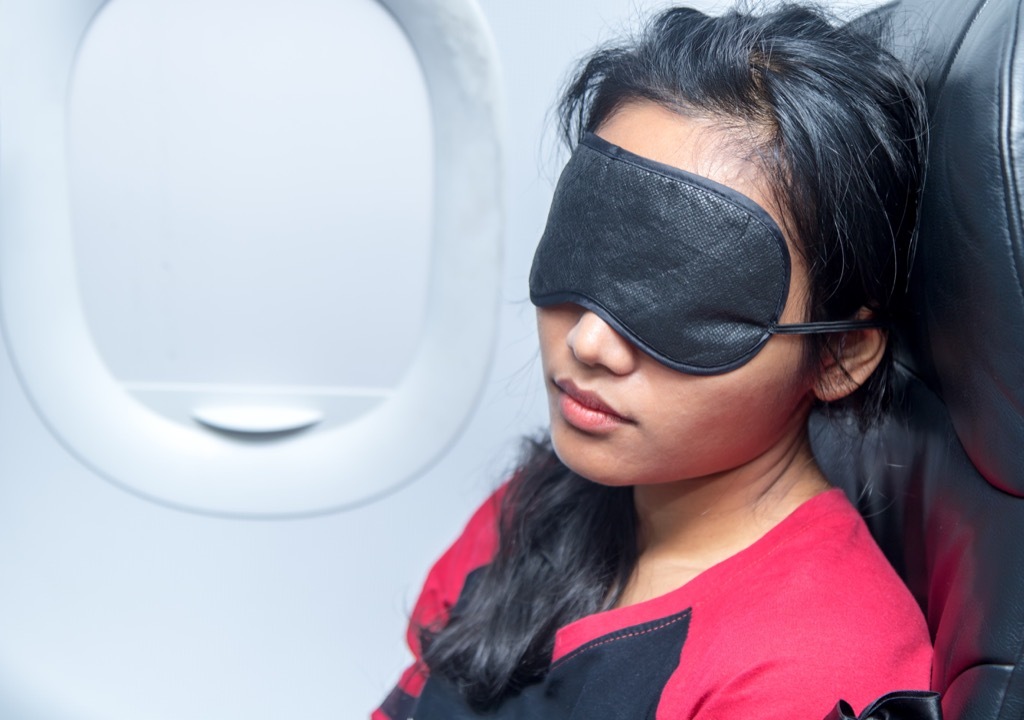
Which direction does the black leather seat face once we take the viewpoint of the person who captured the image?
facing the viewer and to the left of the viewer

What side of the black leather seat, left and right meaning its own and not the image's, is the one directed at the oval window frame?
right

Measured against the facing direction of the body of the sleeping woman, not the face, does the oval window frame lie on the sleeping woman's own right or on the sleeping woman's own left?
on the sleeping woman's own right

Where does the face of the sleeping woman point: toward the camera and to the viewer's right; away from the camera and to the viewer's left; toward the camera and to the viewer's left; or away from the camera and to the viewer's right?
toward the camera and to the viewer's left

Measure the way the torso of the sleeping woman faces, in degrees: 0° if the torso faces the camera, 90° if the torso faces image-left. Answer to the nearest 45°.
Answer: approximately 45°
